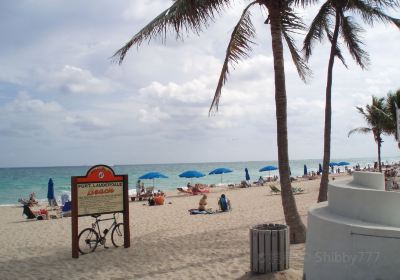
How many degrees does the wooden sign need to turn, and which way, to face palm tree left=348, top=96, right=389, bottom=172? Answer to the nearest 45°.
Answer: approximately 90° to its left

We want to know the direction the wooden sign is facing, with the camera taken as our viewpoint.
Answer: facing the viewer and to the right of the viewer

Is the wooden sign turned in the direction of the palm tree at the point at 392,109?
no

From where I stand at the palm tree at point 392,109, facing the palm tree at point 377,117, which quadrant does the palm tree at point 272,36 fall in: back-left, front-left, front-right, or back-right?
back-left
